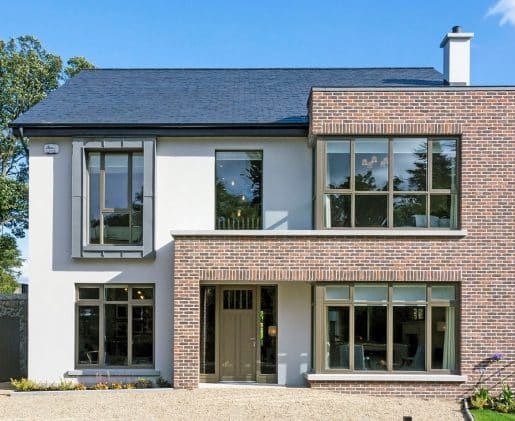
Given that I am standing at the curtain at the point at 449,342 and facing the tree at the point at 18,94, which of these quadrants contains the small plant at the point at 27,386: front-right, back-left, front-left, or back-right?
front-left

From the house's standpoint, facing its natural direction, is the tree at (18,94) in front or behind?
behind

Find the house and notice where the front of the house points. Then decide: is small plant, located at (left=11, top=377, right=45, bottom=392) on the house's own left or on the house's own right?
on the house's own right

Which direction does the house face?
toward the camera

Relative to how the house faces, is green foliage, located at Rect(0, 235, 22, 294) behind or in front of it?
behind
